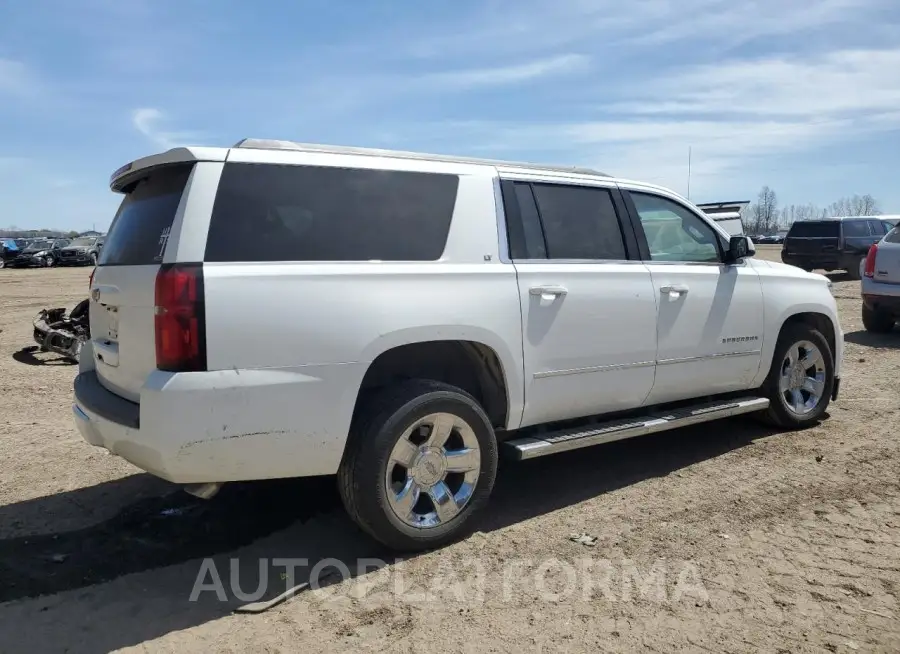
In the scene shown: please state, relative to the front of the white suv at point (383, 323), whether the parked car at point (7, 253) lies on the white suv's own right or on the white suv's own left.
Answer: on the white suv's own left

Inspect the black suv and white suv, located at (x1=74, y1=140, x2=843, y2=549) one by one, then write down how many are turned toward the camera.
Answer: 0

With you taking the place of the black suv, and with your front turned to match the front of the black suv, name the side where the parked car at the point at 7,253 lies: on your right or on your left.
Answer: on your left

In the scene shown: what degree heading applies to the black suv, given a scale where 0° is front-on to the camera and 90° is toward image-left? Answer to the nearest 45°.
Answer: approximately 225°

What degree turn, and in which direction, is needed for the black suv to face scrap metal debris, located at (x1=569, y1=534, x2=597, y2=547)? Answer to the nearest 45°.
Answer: approximately 135° to its right

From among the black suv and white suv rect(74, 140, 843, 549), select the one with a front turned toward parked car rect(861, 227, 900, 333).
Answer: the white suv

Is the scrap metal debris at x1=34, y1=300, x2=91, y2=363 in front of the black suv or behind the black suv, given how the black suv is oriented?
behind

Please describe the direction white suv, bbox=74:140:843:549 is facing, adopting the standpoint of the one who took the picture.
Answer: facing away from the viewer and to the right of the viewer

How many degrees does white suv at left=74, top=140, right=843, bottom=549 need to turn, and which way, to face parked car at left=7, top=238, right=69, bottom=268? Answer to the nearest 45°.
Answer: approximately 90° to its left

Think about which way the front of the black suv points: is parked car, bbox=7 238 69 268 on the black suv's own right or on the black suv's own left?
on the black suv's own left
